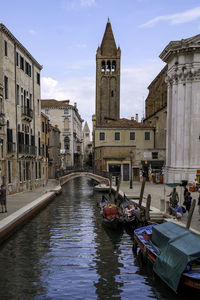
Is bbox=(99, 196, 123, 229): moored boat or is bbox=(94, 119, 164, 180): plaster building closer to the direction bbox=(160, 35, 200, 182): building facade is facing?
the moored boat

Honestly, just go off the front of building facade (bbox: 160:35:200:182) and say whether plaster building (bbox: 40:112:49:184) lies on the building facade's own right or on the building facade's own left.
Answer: on the building facade's own right

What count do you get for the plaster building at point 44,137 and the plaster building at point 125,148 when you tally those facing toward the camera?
1

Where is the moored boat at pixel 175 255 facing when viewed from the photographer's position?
facing away from the viewer and to the left of the viewer

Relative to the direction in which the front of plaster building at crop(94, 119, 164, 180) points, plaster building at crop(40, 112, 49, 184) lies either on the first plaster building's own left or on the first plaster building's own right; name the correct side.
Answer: on the first plaster building's own right

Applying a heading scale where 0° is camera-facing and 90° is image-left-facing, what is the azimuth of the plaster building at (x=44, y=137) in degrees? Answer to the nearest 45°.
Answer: approximately 270°

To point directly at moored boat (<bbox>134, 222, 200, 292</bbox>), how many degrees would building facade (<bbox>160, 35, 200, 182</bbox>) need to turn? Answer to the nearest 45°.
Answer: approximately 45° to its left

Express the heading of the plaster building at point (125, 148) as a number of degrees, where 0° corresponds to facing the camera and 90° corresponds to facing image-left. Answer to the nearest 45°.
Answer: approximately 0°

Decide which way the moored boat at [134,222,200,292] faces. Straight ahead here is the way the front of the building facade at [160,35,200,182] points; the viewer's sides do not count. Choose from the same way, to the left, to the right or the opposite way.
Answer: to the right
